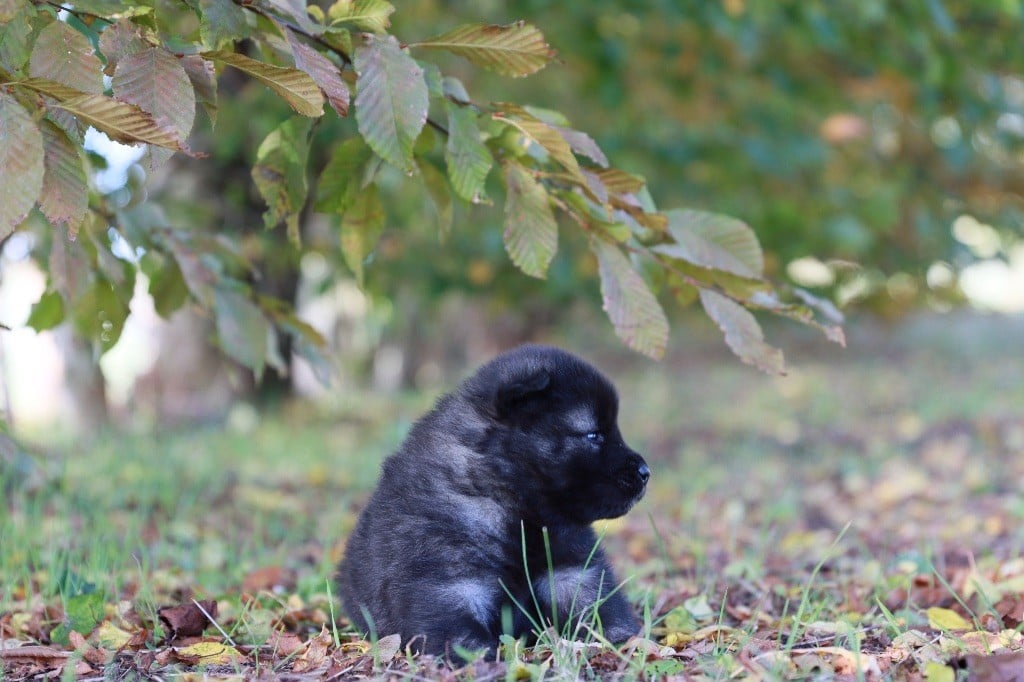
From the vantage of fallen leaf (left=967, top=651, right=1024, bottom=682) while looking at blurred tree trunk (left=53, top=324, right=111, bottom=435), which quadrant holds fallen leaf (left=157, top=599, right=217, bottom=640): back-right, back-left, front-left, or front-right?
front-left

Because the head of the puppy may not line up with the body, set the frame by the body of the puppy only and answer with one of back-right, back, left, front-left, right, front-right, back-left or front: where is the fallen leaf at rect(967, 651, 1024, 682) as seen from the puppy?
front-right

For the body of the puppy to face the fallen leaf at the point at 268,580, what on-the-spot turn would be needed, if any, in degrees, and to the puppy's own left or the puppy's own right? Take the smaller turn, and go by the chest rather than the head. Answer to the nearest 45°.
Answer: approximately 135° to the puppy's own left

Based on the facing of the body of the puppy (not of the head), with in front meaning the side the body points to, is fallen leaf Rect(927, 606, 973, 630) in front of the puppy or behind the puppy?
in front

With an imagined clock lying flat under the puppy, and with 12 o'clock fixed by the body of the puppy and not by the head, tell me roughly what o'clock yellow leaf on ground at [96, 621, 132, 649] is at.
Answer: The yellow leaf on ground is roughly at 6 o'clock from the puppy.

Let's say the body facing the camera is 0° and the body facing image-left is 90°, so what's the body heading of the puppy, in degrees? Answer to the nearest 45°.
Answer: approximately 270°

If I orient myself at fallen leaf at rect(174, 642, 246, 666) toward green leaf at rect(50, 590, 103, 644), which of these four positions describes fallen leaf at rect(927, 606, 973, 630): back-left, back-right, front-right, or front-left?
back-right

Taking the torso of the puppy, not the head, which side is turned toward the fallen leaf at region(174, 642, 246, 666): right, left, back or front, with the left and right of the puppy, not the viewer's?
back

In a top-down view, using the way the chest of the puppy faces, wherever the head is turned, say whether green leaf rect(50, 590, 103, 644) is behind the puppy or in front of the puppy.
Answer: behind

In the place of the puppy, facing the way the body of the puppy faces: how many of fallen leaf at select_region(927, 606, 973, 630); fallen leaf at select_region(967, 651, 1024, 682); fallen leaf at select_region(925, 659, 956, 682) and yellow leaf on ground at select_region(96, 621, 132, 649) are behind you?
1

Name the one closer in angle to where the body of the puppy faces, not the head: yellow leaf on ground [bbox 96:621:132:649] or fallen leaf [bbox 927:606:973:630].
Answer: the fallen leaf
